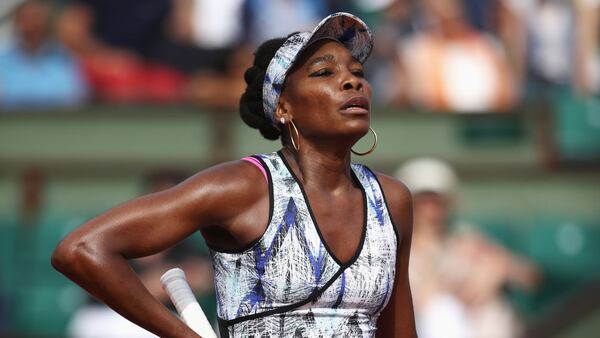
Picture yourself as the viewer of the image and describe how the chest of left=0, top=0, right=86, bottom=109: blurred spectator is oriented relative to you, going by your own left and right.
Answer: facing the viewer

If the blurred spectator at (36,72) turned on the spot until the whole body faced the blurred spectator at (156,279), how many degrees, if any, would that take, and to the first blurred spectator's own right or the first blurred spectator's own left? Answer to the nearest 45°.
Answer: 0° — they already face them

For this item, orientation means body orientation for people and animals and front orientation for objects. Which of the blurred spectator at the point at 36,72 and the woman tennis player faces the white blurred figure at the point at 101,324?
the blurred spectator

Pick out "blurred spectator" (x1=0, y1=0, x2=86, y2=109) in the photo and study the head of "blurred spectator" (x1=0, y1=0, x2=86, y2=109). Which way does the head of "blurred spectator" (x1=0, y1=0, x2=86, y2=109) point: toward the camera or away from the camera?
toward the camera

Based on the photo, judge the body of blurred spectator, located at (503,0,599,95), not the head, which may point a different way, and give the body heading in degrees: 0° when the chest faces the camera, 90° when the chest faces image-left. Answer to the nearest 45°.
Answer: approximately 0°

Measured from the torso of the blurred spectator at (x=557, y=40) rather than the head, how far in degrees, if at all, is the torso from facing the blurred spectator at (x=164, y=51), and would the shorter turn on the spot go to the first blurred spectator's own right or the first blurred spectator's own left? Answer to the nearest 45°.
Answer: approximately 90° to the first blurred spectator's own right

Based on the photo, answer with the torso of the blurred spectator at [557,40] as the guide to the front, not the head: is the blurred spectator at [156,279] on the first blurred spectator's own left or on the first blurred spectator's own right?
on the first blurred spectator's own right

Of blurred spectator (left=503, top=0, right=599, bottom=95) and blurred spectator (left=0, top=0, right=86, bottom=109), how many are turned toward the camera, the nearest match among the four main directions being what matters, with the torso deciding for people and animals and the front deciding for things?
2

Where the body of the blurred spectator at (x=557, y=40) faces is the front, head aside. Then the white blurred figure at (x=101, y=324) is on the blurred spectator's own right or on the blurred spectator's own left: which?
on the blurred spectator's own right

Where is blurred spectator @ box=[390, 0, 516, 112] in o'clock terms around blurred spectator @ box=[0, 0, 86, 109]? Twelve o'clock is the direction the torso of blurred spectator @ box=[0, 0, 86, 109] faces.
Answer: blurred spectator @ box=[390, 0, 516, 112] is roughly at 10 o'clock from blurred spectator @ box=[0, 0, 86, 109].

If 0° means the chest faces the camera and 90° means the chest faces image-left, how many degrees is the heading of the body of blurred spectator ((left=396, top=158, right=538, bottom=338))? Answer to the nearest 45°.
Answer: approximately 45°
